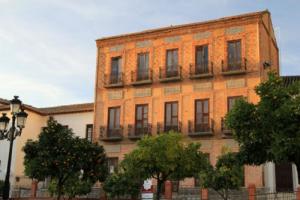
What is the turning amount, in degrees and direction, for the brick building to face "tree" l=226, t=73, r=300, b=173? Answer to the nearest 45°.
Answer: approximately 45° to its left

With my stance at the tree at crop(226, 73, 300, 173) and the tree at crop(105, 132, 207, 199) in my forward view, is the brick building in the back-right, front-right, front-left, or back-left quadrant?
front-right

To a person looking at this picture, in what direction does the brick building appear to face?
facing the viewer and to the left of the viewer

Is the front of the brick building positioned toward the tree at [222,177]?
no

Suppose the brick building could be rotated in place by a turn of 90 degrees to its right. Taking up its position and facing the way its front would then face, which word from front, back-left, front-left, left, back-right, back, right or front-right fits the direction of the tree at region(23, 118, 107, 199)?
left
